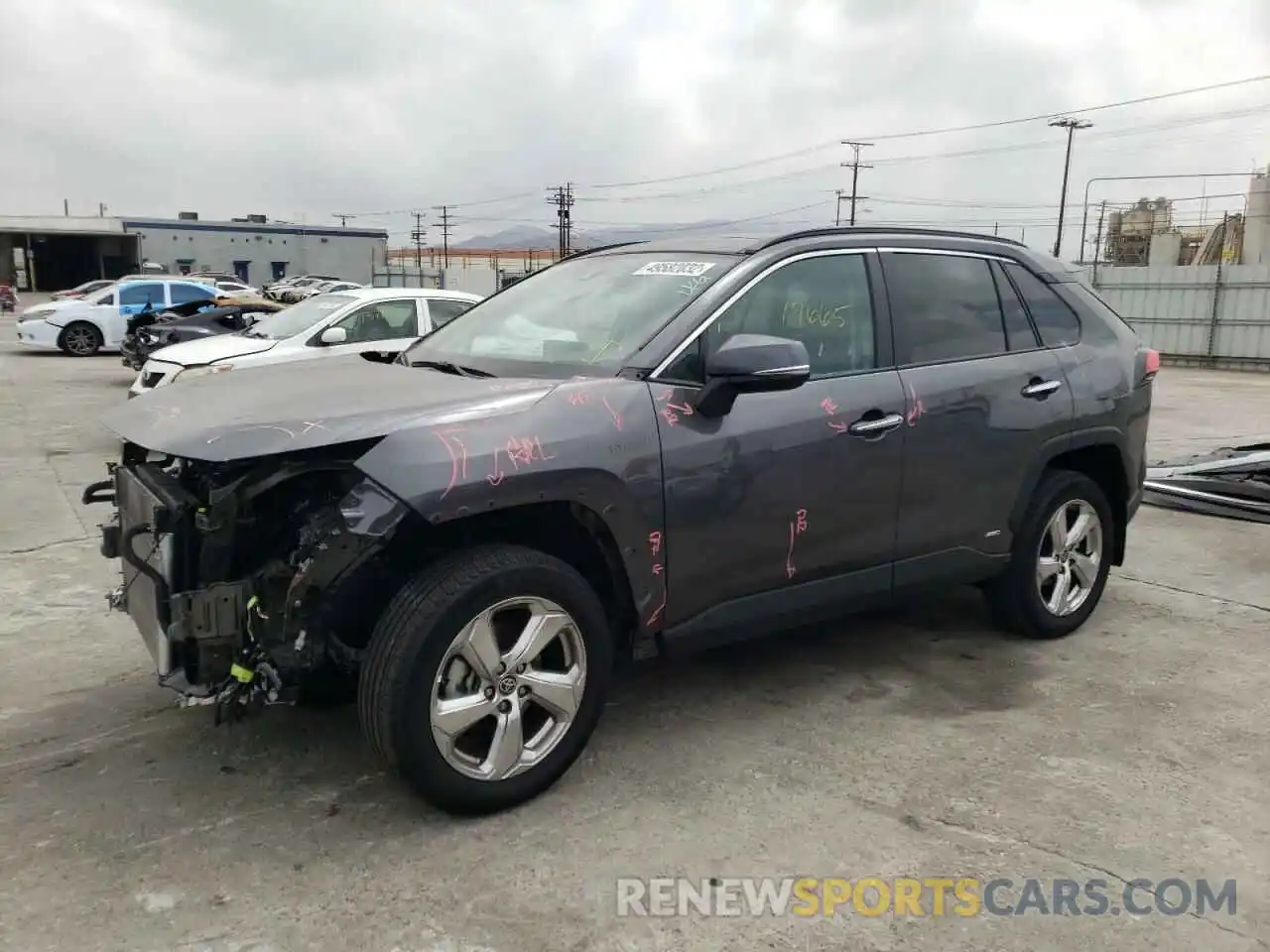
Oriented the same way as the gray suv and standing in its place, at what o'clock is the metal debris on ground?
The metal debris on ground is roughly at 6 o'clock from the gray suv.

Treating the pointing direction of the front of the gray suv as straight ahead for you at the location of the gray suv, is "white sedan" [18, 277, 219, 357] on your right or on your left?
on your right

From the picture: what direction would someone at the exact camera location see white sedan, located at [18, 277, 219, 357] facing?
facing to the left of the viewer

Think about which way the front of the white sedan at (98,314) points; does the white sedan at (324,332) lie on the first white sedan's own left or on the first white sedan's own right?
on the first white sedan's own left

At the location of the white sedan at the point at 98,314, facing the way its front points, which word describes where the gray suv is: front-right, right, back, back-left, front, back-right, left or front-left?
left

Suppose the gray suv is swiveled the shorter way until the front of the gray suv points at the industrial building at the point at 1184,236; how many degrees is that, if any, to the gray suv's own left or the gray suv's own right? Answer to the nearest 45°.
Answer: approximately 180°

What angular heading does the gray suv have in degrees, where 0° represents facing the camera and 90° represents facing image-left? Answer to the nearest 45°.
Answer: approximately 45°

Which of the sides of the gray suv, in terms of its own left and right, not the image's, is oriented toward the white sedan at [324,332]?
right

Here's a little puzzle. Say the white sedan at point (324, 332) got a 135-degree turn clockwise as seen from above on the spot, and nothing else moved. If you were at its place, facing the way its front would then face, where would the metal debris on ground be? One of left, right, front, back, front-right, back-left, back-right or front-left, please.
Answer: back-right
